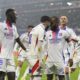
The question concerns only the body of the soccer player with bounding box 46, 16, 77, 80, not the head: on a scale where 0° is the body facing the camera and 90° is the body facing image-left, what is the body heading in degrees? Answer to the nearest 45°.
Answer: approximately 0°

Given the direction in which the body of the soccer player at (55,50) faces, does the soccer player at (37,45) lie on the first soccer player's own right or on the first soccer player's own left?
on the first soccer player's own right

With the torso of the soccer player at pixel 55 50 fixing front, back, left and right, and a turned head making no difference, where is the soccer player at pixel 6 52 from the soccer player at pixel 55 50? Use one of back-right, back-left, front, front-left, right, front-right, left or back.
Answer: front-right
